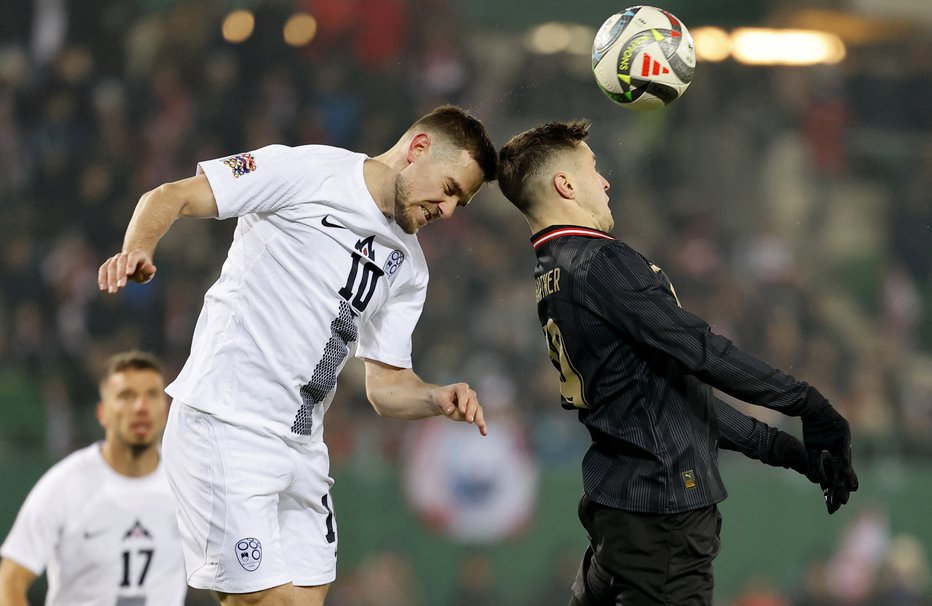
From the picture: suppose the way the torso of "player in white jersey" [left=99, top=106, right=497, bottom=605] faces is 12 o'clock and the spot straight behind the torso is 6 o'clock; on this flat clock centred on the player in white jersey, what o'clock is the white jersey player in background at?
The white jersey player in background is roughly at 7 o'clock from the player in white jersey.

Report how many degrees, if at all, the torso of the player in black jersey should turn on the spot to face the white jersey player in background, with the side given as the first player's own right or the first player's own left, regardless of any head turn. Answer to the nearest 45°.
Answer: approximately 135° to the first player's own left

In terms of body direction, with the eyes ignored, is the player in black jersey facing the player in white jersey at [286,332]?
no

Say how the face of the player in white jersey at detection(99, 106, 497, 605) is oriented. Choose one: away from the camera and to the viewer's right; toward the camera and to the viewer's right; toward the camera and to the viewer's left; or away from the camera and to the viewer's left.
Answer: toward the camera and to the viewer's right

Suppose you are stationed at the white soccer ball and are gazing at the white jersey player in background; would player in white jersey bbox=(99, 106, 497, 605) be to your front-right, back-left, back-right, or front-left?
front-left

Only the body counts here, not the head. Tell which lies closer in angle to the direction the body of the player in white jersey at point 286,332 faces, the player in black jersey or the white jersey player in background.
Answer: the player in black jersey

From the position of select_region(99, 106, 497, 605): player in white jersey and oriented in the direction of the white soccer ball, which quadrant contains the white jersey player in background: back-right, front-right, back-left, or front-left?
back-left

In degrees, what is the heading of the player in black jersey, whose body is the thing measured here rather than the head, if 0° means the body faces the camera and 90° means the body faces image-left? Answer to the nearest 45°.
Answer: approximately 270°

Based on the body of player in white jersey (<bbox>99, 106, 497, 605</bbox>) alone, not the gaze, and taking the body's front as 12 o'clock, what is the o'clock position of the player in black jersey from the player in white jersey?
The player in black jersey is roughly at 11 o'clock from the player in white jersey.
